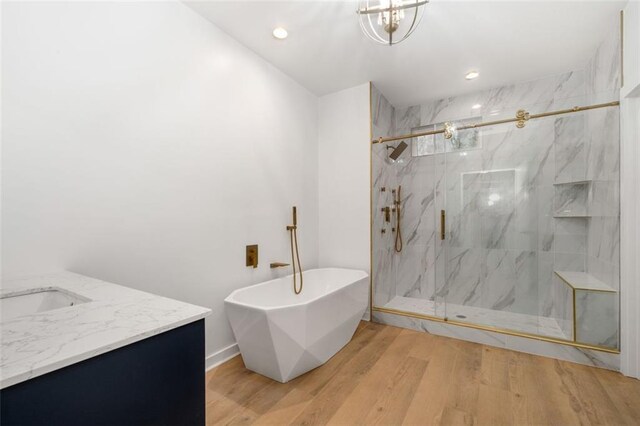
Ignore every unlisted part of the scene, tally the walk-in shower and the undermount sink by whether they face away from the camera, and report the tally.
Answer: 0

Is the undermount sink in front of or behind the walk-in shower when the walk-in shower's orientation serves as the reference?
in front

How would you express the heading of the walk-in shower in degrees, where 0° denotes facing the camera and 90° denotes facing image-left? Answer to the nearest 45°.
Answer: approximately 0°

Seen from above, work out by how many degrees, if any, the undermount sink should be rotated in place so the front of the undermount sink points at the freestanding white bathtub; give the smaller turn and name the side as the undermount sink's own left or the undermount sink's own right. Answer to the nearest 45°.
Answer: approximately 45° to the undermount sink's own left

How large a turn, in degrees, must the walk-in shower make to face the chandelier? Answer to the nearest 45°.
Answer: approximately 45° to its right

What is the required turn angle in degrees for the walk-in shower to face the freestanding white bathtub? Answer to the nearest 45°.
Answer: approximately 45° to its right
